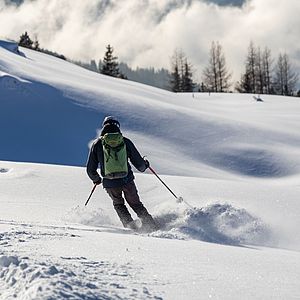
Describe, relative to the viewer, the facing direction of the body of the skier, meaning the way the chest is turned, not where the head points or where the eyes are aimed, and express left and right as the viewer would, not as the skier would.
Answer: facing away from the viewer
